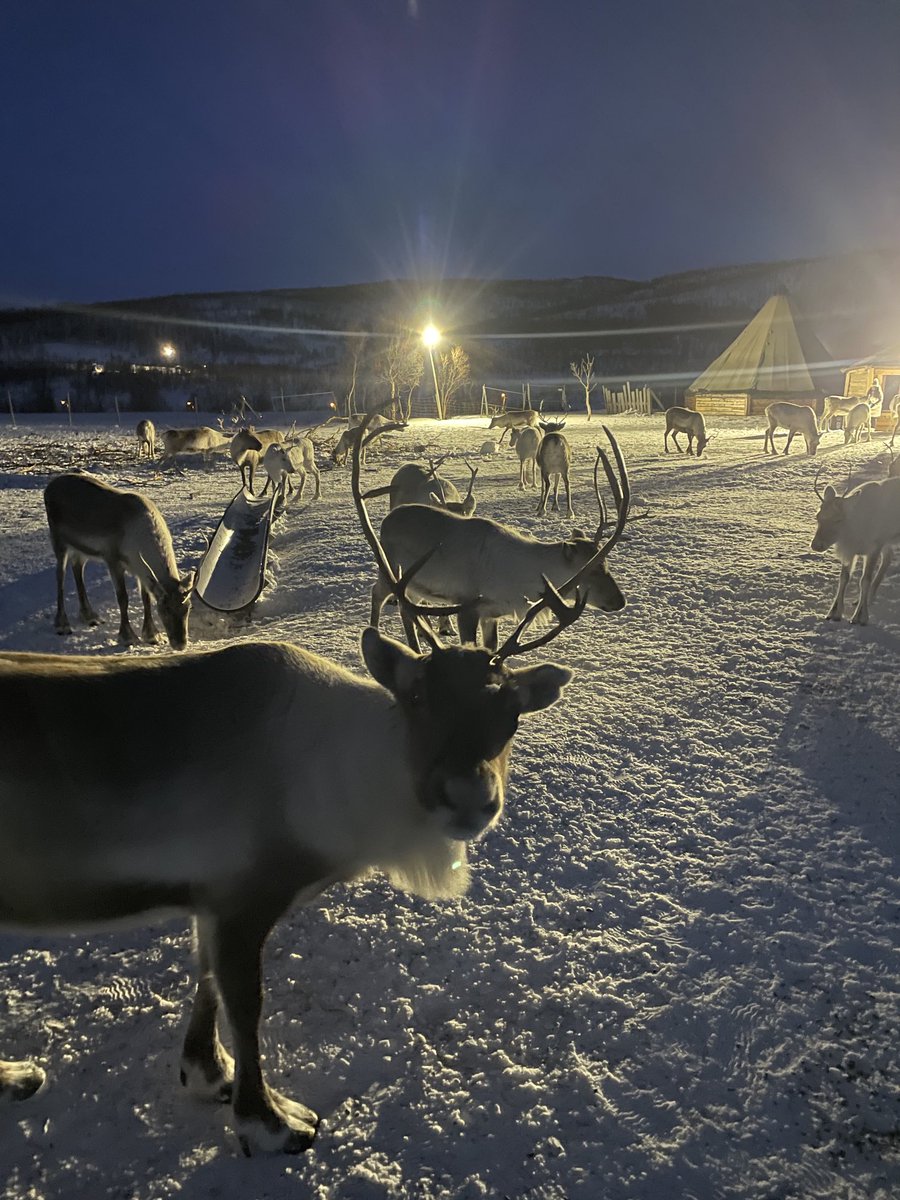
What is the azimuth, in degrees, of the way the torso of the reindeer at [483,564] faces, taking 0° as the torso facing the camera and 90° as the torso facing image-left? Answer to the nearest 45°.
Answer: approximately 270°

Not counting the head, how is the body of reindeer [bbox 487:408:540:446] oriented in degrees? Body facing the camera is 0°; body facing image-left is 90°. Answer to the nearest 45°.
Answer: approximately 90°

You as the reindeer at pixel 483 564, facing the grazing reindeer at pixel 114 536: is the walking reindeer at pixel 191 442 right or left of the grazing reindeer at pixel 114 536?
right

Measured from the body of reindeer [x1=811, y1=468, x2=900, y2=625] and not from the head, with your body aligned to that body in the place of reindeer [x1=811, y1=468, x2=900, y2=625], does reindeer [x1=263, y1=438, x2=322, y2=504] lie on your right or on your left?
on your right

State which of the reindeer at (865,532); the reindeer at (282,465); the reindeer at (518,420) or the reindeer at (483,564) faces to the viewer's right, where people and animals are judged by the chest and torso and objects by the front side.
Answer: the reindeer at (483,564)

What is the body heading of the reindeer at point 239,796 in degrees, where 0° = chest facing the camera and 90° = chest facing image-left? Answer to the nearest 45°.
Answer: approximately 270°

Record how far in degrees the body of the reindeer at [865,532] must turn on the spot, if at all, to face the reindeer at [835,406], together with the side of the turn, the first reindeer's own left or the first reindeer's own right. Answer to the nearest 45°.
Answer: approximately 135° to the first reindeer's own right
